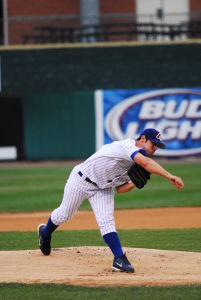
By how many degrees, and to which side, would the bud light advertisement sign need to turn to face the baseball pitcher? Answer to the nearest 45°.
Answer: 0° — it already faces them

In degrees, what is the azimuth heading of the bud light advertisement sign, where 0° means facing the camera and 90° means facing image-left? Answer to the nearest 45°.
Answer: approximately 0°
